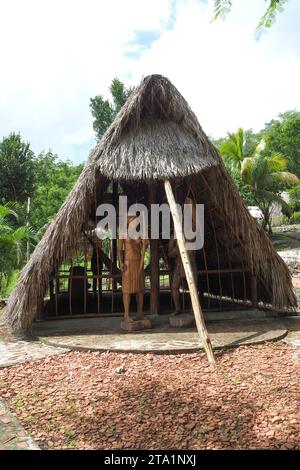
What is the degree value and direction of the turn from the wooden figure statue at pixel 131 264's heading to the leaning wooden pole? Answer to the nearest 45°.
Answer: approximately 45° to its left

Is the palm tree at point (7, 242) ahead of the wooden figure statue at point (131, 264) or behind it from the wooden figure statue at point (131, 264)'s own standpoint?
behind

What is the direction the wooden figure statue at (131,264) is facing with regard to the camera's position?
facing the viewer

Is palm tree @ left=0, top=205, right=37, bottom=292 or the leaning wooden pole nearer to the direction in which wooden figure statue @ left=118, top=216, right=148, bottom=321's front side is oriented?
the leaning wooden pole
